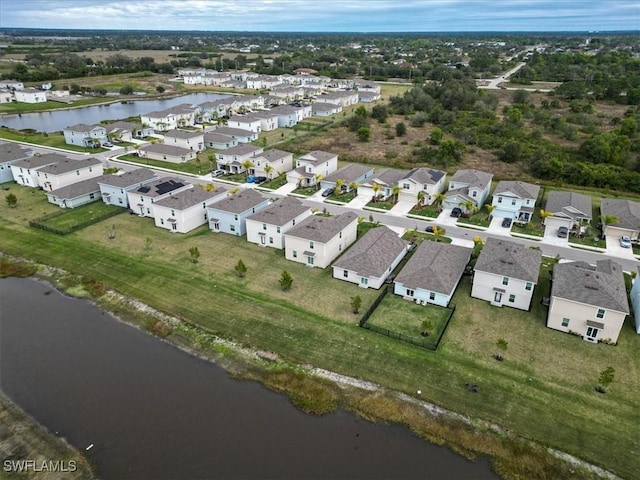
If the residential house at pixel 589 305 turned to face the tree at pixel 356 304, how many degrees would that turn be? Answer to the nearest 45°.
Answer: approximately 135° to its left

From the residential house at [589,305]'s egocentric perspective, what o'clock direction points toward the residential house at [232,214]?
the residential house at [232,214] is roughly at 9 o'clock from the residential house at [589,305].

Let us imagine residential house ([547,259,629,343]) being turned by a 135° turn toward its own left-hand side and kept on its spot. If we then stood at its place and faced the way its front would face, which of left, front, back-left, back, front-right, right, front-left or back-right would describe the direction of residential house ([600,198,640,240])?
back-right

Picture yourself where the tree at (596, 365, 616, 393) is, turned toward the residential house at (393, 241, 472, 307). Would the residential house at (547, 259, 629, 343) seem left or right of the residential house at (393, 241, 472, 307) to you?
right

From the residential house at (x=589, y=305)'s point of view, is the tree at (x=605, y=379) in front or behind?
behind

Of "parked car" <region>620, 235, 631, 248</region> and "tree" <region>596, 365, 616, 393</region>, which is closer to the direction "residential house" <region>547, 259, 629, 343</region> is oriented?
the parked car

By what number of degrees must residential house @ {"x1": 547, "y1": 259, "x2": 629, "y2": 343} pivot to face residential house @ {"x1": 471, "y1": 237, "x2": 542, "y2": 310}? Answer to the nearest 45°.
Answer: approximately 90° to its left

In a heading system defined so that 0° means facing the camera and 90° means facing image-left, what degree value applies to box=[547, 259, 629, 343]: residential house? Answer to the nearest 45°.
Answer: approximately 180°

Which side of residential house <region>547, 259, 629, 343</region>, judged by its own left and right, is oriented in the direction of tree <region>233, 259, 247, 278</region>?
left

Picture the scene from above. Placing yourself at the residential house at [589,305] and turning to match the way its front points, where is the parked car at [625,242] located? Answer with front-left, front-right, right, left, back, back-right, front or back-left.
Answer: front

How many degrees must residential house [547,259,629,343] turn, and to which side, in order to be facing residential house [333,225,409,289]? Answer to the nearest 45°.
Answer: approximately 90° to its left

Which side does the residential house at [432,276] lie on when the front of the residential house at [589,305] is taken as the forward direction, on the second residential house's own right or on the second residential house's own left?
on the second residential house's own left

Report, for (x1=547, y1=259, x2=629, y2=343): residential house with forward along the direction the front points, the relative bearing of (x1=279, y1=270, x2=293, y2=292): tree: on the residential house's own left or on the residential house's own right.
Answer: on the residential house's own left
